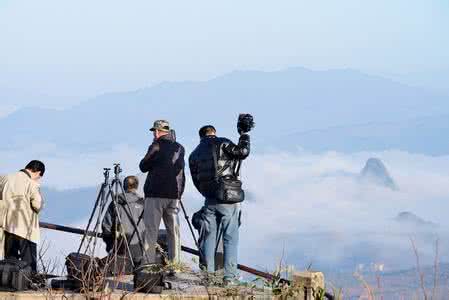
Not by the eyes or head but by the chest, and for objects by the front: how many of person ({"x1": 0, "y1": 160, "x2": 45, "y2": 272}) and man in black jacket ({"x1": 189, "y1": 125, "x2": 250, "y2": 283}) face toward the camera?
0

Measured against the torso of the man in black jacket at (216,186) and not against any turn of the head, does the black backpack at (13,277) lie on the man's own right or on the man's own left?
on the man's own left

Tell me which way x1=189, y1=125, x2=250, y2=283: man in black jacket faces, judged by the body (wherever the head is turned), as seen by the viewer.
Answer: away from the camera

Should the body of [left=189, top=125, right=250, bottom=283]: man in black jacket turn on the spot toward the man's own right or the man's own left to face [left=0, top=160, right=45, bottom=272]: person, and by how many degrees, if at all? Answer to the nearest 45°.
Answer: approximately 90° to the man's own left
